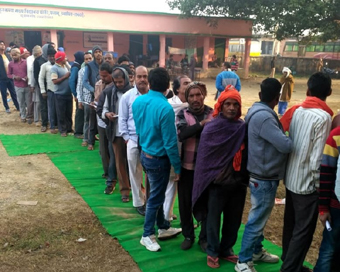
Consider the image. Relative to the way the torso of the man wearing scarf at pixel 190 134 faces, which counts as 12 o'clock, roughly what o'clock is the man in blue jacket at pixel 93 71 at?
The man in blue jacket is roughly at 5 o'clock from the man wearing scarf.

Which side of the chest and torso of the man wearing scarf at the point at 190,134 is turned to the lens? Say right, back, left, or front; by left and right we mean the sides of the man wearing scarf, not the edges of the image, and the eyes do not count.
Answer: front

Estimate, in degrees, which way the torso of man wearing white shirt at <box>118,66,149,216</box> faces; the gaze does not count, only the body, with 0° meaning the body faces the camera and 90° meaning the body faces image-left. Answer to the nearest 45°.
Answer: approximately 315°

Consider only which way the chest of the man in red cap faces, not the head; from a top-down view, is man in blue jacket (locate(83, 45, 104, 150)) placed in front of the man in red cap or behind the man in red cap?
in front

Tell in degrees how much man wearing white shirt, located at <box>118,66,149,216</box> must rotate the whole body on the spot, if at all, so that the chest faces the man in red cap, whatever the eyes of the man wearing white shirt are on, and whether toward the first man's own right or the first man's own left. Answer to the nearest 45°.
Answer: approximately 180°

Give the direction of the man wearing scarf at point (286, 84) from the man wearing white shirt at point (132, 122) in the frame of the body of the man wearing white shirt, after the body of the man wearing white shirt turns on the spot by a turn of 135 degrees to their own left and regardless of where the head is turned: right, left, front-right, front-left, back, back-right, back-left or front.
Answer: front-right

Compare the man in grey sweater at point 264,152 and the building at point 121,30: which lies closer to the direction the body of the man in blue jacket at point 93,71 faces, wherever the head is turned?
the man in grey sweater

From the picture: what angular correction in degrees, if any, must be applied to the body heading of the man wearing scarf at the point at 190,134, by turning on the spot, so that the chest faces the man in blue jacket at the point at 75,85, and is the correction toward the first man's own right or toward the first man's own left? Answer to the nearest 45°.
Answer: approximately 135° to the first man's own right

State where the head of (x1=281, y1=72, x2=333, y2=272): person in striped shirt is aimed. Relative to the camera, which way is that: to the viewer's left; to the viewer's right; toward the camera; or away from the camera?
away from the camera

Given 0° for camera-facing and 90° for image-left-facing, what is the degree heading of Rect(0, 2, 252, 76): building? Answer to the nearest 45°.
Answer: approximately 315°
